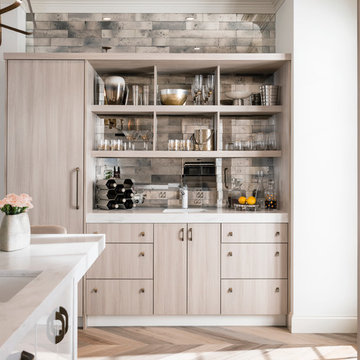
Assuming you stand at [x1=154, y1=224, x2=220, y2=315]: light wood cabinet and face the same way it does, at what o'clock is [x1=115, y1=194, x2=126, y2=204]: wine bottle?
The wine bottle is roughly at 4 o'clock from the light wood cabinet.

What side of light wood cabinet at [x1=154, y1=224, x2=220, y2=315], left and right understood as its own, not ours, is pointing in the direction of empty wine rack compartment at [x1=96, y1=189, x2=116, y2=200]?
right

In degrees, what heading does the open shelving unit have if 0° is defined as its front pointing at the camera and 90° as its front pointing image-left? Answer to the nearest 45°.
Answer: approximately 0°

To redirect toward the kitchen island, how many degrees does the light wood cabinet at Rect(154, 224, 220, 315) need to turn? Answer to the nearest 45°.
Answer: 0° — it already faces it

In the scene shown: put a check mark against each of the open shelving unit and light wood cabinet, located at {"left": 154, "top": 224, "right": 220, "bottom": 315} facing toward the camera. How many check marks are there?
2

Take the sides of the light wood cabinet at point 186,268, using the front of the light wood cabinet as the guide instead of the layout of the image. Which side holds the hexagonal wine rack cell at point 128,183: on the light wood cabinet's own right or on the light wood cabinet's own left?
on the light wood cabinet's own right

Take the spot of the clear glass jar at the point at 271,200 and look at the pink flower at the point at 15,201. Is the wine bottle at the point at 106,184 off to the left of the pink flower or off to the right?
right

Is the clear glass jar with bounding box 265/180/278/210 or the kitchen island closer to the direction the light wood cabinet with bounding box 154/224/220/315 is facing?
the kitchen island

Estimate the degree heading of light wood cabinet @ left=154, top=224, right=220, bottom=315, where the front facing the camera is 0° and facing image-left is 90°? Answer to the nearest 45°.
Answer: approximately 0°

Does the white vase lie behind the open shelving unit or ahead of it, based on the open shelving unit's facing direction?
ahead

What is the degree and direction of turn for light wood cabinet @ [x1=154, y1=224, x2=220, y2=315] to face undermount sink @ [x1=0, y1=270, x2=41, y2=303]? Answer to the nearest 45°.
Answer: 0° — it already faces it

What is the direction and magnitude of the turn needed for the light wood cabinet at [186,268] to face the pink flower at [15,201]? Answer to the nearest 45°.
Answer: approximately 45° to its right
